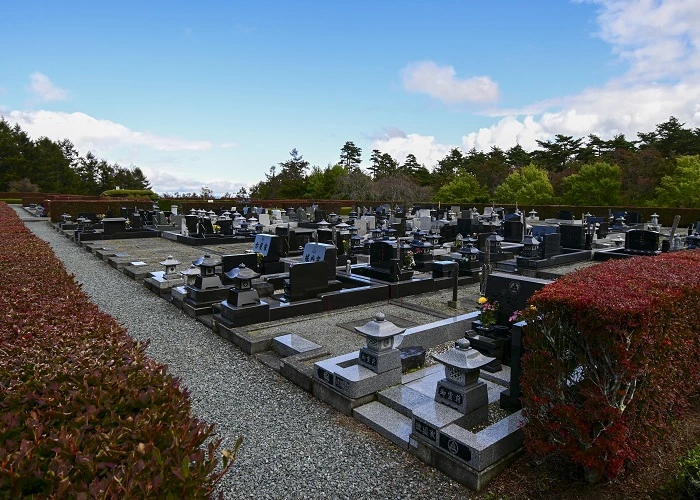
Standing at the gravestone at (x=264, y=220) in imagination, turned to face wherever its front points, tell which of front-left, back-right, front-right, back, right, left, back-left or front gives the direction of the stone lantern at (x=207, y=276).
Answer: front-left

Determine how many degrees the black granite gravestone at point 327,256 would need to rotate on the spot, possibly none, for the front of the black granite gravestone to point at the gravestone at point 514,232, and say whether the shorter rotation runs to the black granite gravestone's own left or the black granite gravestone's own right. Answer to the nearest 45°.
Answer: approximately 180°

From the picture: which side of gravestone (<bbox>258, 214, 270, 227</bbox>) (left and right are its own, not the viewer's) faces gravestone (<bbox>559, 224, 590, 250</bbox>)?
left

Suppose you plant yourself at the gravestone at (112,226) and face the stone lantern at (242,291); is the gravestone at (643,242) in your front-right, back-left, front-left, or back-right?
front-left

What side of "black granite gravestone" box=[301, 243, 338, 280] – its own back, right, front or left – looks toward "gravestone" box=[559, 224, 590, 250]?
back

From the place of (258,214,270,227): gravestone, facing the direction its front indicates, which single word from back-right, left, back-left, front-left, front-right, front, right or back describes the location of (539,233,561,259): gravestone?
left

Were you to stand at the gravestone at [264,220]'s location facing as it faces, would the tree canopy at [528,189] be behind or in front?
behind

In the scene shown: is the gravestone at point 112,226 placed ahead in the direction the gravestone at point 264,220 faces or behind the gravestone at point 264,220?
ahead

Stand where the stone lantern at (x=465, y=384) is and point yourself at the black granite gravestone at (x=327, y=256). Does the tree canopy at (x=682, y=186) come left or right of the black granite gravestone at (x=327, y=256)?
right

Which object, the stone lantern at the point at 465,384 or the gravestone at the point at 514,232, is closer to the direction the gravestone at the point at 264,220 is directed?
the stone lantern

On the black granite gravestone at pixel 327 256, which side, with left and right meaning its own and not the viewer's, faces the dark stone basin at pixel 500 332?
left

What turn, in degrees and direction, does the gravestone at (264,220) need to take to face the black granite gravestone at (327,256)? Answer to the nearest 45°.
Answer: approximately 45° to its left

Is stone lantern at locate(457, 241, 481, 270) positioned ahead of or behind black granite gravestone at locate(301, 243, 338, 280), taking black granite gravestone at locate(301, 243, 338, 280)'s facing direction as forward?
behind

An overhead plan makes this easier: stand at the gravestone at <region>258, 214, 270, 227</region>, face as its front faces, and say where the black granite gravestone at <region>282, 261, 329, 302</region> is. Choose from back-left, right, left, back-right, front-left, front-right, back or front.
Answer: front-left

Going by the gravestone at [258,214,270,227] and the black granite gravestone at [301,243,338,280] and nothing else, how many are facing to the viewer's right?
0

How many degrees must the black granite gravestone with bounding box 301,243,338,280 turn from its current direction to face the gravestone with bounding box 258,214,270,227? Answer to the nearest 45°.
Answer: approximately 135° to its right

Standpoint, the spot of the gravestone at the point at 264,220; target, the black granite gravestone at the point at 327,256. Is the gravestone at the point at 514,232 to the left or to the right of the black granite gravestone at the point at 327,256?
left

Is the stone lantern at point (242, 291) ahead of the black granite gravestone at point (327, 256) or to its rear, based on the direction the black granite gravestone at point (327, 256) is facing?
ahead
